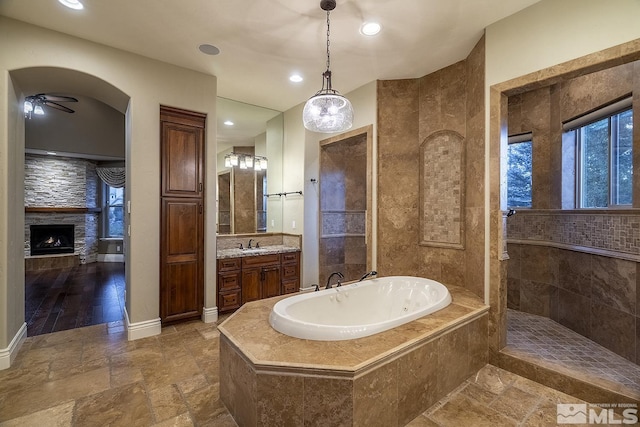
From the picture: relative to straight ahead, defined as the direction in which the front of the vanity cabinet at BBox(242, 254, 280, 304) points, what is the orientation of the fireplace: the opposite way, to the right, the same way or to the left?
the same way

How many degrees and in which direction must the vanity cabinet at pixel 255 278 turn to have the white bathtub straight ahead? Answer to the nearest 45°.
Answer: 0° — it already faces it

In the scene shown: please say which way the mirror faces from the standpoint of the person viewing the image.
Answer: facing the viewer and to the right of the viewer

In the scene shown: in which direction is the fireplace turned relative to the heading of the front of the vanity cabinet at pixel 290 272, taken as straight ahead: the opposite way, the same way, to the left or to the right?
the same way

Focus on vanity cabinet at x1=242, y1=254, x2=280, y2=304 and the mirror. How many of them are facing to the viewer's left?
0

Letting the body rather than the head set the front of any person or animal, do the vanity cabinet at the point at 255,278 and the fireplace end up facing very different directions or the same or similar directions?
same or similar directions

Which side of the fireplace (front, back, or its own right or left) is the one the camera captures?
front

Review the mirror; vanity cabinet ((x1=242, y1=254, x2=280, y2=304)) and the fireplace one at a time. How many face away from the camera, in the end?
0

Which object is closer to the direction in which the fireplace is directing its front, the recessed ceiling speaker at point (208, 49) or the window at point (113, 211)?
the recessed ceiling speaker

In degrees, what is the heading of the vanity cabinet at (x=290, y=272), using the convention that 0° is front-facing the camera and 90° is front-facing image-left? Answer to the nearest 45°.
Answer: approximately 315°

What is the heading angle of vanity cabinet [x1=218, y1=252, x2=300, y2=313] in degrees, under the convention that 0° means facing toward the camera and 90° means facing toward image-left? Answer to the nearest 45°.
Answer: approximately 315°

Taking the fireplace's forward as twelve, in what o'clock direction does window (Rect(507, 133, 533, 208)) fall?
The window is roughly at 11 o'clock from the fireplace.

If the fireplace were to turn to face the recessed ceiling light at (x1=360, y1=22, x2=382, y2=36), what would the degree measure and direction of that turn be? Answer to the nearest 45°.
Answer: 0° — it already faces it
